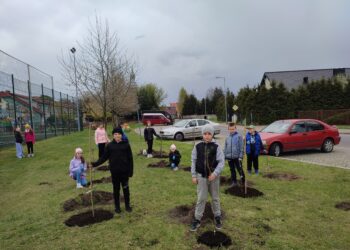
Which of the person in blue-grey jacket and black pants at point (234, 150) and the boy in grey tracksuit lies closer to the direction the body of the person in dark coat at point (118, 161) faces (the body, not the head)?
the boy in grey tracksuit

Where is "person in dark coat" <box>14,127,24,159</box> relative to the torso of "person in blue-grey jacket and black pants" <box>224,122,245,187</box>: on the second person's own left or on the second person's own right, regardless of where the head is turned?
on the second person's own right

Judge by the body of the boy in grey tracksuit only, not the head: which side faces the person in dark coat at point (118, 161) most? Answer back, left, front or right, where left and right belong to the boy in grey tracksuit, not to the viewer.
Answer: right

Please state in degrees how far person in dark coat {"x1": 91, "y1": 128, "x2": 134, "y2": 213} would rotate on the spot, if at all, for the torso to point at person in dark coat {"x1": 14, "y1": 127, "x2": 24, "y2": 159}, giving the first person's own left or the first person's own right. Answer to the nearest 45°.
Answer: approximately 135° to the first person's own right

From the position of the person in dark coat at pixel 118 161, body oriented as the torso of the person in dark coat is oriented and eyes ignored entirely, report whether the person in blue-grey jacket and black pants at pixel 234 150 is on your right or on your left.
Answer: on your left

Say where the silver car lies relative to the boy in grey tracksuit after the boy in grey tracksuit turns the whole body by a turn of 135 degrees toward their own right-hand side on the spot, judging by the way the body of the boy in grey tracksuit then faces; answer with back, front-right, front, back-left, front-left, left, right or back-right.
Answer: front-right

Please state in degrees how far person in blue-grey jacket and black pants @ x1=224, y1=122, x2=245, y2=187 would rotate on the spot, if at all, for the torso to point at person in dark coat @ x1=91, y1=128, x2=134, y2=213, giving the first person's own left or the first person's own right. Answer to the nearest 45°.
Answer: approximately 45° to the first person's own right
